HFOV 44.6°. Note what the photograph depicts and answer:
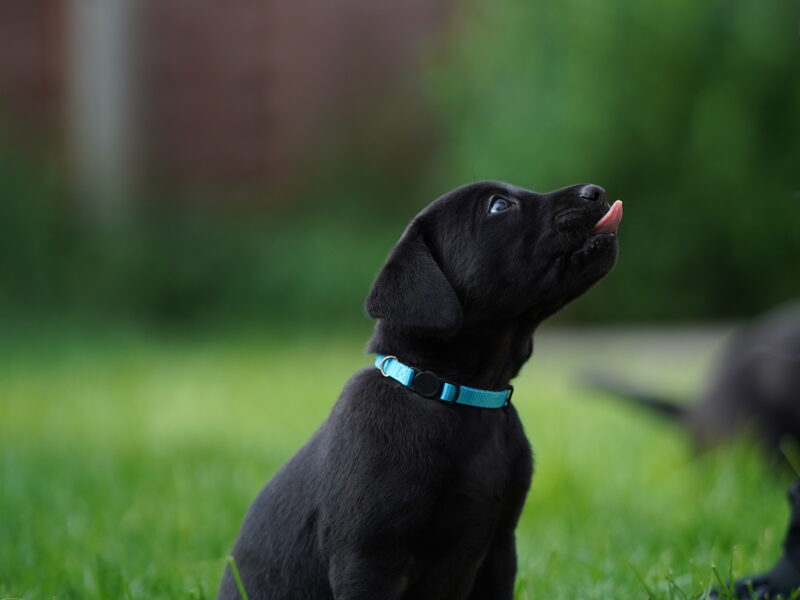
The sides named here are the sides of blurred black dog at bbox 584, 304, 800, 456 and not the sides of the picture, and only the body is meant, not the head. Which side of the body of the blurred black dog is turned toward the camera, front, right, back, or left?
right

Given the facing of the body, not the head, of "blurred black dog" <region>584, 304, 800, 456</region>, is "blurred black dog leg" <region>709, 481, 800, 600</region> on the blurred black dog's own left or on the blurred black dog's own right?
on the blurred black dog's own right

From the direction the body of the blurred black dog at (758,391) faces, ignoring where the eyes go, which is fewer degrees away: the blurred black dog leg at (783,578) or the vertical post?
the blurred black dog leg

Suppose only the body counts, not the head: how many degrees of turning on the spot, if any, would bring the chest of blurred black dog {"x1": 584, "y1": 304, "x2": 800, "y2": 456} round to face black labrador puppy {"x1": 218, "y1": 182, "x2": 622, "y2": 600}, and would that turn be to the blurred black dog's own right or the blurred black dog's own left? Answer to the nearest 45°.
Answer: approximately 90° to the blurred black dog's own right

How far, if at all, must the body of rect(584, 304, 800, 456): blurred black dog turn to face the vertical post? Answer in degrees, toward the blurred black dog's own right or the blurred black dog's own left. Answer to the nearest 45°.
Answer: approximately 135° to the blurred black dog's own left

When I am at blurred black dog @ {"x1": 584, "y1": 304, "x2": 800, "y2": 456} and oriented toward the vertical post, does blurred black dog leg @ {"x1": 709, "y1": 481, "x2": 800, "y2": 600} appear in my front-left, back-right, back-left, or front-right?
back-left

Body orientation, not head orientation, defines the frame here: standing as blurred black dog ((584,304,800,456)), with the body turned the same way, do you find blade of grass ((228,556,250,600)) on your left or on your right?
on your right
